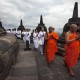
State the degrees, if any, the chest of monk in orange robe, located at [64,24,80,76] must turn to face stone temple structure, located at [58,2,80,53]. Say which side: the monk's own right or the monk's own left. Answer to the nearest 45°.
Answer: approximately 135° to the monk's own left

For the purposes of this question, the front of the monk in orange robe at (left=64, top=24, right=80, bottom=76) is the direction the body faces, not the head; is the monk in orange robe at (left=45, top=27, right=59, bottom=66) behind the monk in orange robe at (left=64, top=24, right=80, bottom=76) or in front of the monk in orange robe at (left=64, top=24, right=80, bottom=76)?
behind
